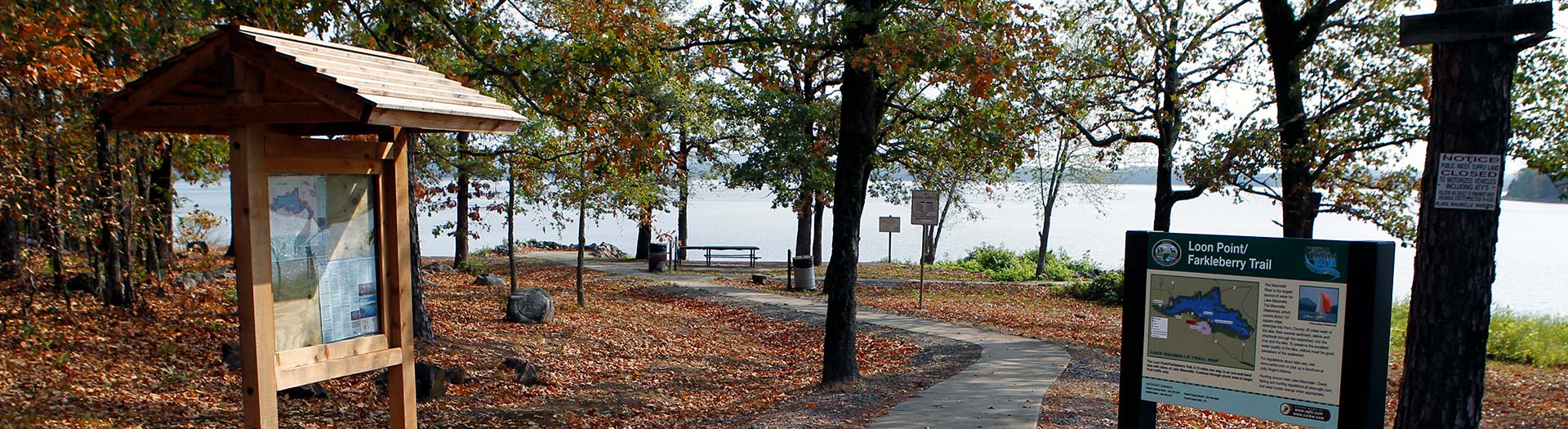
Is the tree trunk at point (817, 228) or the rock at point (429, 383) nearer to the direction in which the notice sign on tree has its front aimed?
the rock

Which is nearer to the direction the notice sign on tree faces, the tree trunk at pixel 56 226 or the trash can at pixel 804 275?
the tree trunk

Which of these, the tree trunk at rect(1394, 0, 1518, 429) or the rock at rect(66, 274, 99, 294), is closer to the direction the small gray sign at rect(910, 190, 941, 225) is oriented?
the tree trunk

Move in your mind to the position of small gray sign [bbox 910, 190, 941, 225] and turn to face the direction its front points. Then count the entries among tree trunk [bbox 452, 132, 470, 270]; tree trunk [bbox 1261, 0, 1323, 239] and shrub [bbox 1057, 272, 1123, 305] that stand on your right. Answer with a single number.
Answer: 1

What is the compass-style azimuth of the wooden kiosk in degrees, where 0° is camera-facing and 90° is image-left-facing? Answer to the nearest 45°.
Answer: approximately 315°

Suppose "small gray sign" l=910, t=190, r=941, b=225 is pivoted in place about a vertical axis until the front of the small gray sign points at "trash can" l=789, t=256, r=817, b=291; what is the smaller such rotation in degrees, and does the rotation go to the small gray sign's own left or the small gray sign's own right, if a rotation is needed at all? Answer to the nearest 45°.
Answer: approximately 135° to the small gray sign's own right

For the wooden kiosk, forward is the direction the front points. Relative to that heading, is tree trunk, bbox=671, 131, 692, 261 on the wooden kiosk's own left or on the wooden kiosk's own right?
on the wooden kiosk's own left

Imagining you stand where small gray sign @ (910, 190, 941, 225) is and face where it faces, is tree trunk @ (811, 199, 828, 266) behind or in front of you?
behind

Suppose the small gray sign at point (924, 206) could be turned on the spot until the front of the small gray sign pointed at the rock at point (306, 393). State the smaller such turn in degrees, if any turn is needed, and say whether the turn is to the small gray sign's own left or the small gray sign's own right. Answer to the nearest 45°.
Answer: approximately 45° to the small gray sign's own right

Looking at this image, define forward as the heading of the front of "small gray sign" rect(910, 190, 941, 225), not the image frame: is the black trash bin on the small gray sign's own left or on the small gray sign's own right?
on the small gray sign's own right

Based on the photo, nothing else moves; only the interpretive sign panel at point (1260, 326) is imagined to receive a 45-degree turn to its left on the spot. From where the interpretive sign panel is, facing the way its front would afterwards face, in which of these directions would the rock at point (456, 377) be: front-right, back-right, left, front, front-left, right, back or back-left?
right

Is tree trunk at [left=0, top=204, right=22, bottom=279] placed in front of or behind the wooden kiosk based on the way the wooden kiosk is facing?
behind
